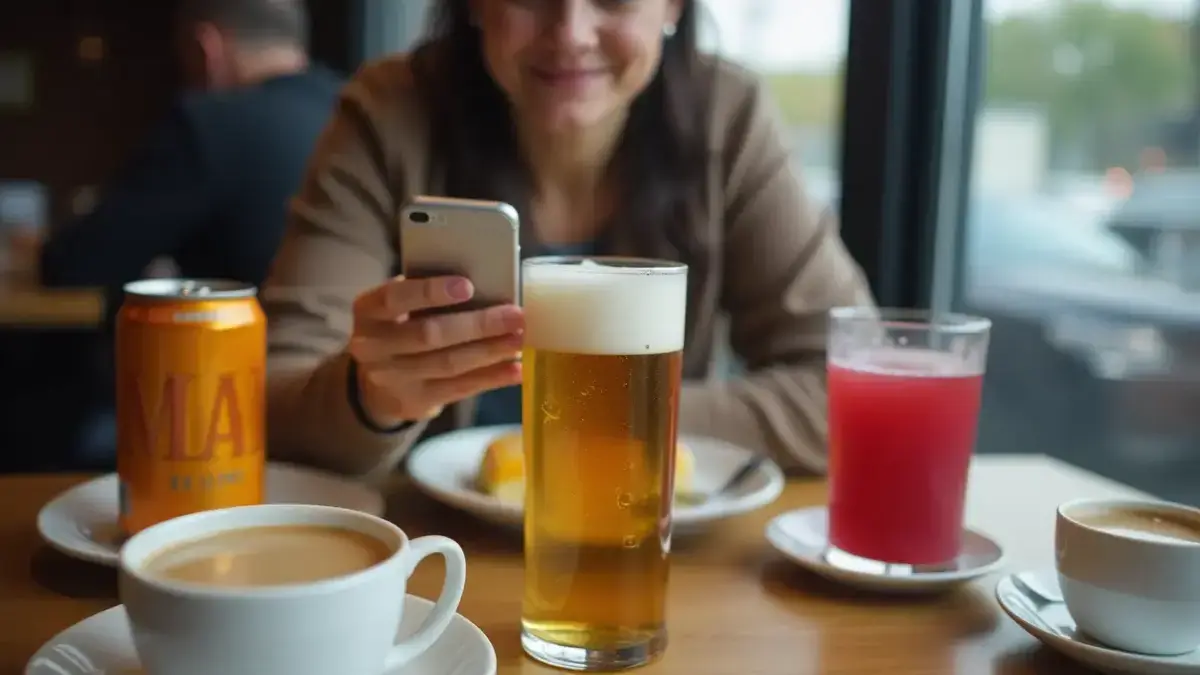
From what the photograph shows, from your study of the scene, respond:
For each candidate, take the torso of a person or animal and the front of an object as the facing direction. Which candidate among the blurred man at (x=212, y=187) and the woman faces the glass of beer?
the woman

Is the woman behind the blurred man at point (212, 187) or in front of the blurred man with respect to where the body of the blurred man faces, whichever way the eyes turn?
behind

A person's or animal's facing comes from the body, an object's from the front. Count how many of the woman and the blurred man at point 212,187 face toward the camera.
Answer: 1

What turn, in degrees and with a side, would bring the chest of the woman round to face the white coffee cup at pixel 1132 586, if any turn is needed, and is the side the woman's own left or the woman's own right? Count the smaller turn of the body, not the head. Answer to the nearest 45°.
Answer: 0° — they already face it

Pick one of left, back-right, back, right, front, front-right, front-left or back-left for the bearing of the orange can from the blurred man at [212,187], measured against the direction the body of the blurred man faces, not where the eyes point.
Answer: back-left

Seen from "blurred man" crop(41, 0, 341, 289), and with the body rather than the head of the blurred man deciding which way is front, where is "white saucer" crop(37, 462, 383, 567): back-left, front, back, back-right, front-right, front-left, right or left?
back-left

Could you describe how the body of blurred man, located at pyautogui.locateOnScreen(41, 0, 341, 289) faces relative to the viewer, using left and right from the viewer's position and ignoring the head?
facing away from the viewer and to the left of the viewer

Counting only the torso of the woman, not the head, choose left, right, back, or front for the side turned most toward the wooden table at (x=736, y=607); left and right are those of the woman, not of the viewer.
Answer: front

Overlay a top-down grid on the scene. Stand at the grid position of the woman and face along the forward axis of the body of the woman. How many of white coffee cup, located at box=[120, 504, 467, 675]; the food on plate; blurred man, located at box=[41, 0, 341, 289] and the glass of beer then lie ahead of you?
3

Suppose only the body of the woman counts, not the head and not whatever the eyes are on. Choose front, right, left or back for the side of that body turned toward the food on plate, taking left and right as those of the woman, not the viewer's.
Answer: front
